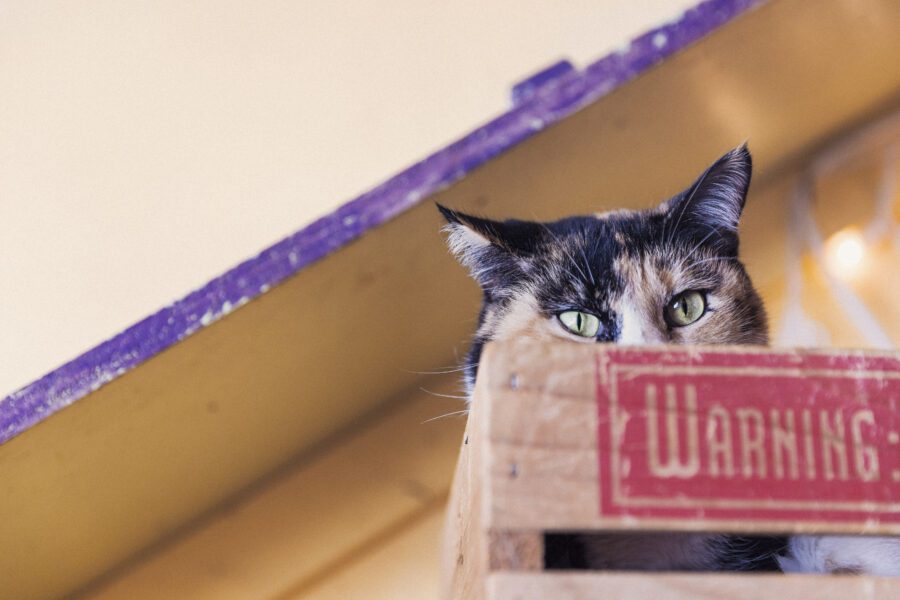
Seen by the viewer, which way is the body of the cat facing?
toward the camera
